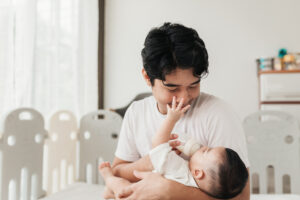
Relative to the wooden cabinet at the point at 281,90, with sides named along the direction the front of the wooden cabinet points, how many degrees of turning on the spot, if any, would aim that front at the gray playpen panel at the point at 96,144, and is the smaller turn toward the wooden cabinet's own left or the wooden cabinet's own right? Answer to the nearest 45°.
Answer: approximately 45° to the wooden cabinet's own right

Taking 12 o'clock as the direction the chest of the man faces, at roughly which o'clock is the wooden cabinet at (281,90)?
The wooden cabinet is roughly at 7 o'clock from the man.

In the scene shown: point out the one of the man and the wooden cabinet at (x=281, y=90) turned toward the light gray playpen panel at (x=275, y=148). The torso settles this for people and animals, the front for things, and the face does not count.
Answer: the wooden cabinet

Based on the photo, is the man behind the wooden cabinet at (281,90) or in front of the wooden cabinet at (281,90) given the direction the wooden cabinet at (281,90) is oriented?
in front

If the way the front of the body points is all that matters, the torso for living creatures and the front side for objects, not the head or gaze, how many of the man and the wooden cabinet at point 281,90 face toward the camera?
2

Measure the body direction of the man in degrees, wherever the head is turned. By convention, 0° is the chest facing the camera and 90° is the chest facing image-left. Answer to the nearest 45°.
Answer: approximately 0°

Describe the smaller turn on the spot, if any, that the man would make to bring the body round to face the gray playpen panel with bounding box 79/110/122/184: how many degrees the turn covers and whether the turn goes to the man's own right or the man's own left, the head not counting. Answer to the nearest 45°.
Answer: approximately 135° to the man's own right

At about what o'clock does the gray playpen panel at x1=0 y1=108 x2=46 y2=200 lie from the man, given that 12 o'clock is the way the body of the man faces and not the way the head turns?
The gray playpen panel is roughly at 4 o'clock from the man.

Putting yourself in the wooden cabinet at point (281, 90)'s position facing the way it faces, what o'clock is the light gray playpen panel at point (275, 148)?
The light gray playpen panel is roughly at 12 o'clock from the wooden cabinet.

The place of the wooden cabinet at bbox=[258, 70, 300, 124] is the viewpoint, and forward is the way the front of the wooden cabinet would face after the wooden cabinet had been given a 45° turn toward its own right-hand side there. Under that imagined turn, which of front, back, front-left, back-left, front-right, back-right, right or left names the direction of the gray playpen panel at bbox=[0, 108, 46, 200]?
front
